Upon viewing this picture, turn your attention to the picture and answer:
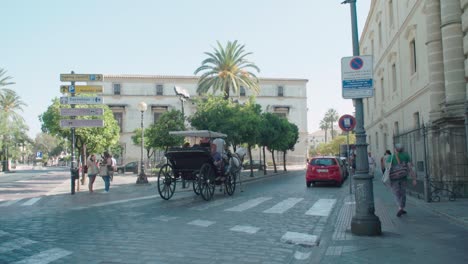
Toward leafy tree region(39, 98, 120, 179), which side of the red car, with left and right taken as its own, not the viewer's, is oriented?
left

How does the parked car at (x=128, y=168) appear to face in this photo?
to the viewer's left

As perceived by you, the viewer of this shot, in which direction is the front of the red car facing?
facing away from the viewer

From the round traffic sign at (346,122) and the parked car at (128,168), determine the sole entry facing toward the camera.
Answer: the round traffic sign

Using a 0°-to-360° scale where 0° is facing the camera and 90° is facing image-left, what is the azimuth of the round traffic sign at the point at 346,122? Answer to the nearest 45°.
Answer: approximately 0°

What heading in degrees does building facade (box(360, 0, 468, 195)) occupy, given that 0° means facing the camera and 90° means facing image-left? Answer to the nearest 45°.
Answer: approximately 45°

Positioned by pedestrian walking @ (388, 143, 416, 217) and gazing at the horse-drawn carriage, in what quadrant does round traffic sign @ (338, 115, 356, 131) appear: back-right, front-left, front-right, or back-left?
front-right

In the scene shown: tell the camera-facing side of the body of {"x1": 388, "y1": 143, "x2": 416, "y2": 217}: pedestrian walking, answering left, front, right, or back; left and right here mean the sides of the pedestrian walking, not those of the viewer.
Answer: back

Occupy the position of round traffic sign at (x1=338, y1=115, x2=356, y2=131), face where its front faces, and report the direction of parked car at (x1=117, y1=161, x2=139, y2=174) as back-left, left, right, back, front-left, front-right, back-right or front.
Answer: back-right

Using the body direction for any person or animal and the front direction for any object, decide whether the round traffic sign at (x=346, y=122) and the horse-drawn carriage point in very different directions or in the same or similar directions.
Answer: very different directions

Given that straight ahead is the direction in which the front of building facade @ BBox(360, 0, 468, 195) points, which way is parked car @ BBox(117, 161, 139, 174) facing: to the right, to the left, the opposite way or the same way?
the same way

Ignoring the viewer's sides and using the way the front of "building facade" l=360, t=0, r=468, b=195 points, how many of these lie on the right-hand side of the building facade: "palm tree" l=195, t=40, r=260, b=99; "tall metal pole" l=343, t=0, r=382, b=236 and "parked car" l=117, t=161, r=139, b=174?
2

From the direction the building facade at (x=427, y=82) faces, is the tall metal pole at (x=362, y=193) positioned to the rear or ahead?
ahead
